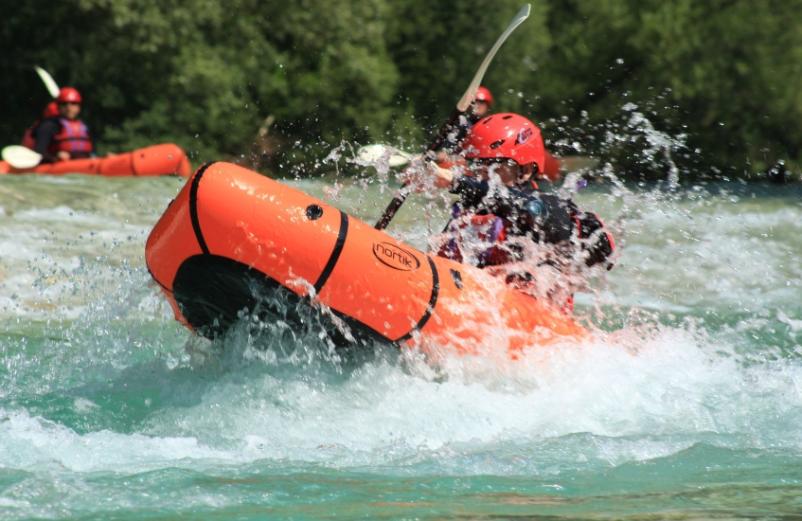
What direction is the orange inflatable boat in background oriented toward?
to the viewer's right

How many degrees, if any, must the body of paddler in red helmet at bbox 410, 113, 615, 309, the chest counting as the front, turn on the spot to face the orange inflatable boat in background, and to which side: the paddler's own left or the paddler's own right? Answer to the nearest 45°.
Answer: approximately 90° to the paddler's own right
